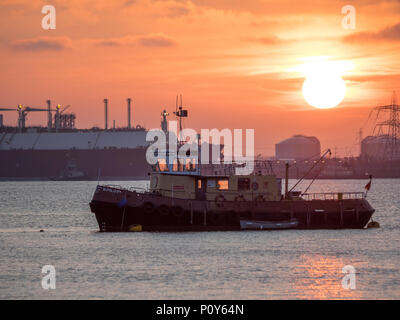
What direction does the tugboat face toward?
to the viewer's left
